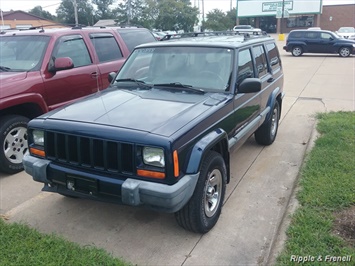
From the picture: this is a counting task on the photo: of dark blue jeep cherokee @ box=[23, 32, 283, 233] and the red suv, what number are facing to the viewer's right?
0

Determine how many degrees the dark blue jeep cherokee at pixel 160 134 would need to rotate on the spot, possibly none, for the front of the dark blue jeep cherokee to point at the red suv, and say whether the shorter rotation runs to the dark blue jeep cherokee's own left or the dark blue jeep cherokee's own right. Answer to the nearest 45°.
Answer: approximately 90° to the dark blue jeep cherokee's own right

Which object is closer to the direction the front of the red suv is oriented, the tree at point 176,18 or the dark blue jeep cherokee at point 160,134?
the dark blue jeep cherokee

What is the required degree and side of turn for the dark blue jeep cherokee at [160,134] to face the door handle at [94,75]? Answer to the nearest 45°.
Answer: approximately 135° to its right

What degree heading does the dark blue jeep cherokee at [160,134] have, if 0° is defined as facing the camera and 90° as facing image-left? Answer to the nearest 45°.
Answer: approximately 45°

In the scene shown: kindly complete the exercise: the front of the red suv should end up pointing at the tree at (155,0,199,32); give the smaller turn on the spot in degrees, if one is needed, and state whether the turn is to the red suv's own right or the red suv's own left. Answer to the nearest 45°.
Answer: approximately 135° to the red suv's own right

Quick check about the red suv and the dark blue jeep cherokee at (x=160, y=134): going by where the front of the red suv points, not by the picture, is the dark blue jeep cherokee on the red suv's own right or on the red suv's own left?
on the red suv's own left

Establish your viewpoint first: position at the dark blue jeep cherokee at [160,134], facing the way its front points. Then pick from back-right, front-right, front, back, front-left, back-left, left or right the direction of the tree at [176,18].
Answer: back-right

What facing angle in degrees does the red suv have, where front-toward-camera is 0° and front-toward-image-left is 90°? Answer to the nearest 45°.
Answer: approximately 45°
